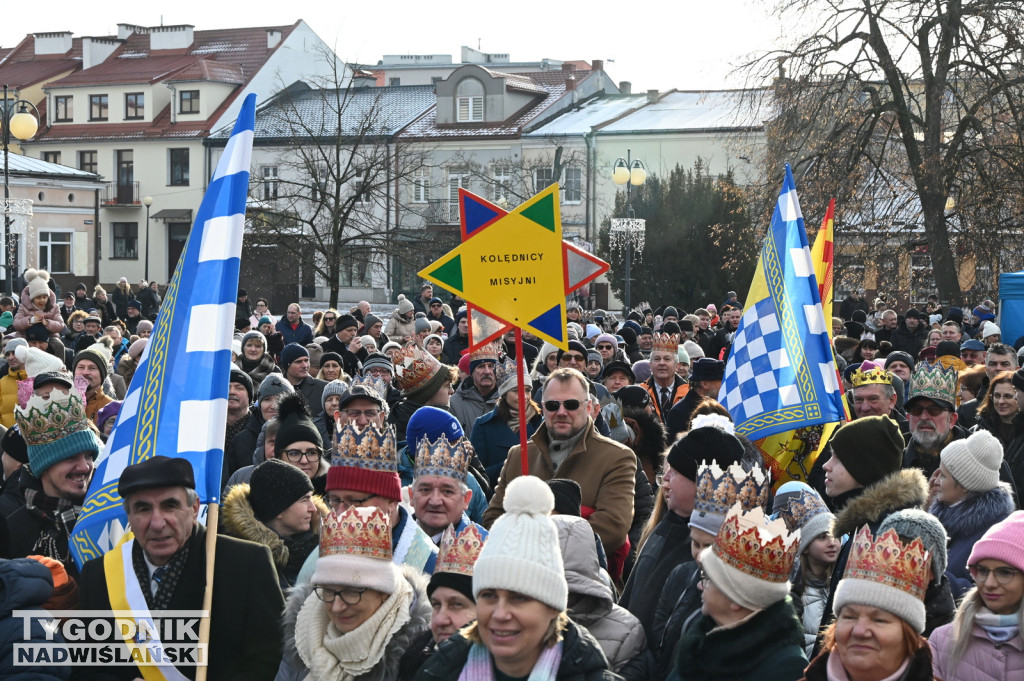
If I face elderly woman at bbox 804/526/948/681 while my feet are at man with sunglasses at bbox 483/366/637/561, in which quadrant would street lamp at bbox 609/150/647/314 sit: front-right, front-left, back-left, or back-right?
back-left

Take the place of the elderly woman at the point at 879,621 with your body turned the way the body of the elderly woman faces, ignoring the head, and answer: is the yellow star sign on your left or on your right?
on your right

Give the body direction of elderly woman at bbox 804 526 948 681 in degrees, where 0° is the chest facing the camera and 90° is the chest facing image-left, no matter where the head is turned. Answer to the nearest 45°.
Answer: approximately 45°

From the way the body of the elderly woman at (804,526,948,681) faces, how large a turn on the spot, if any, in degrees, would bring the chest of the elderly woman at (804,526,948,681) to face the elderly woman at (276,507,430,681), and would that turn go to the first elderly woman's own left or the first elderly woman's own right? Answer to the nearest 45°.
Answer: approximately 45° to the first elderly woman's own right

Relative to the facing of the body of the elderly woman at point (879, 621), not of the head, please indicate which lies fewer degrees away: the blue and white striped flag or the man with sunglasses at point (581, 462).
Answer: the blue and white striped flag

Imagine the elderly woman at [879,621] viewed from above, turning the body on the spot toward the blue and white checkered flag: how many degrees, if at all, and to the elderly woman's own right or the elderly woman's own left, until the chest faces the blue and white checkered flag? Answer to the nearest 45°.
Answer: approximately 135° to the elderly woman's own right

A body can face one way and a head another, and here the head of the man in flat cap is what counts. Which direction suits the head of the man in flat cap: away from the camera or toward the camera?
toward the camera

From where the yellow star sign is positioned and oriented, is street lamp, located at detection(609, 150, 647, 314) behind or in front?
behind

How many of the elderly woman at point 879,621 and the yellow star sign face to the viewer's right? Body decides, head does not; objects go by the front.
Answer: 0

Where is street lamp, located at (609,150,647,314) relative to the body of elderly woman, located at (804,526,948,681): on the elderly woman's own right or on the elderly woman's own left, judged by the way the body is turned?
on the elderly woman's own right

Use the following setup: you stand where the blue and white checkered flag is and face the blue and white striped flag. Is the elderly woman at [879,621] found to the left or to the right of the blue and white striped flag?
left

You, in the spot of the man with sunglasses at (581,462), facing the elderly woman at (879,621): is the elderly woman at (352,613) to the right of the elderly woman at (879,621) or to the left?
right

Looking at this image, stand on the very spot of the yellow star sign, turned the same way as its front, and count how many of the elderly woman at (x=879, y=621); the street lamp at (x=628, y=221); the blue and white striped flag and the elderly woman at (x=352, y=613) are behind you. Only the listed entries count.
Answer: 1

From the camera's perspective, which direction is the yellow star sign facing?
toward the camera

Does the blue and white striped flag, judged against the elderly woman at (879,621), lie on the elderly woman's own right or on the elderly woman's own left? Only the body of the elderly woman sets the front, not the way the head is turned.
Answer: on the elderly woman's own right

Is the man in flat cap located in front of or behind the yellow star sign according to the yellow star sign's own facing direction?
in front

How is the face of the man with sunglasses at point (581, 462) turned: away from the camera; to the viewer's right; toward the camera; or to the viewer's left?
toward the camera

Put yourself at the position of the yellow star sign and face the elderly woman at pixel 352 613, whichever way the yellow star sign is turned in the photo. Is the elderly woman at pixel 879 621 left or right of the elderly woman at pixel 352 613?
left

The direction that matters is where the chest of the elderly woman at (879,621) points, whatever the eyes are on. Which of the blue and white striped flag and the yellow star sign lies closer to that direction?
the blue and white striped flag
